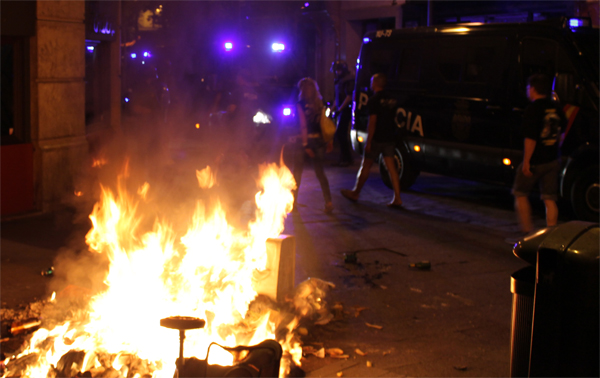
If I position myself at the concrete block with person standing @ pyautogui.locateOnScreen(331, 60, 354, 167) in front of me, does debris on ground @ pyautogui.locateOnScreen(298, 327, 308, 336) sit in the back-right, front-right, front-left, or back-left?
back-right

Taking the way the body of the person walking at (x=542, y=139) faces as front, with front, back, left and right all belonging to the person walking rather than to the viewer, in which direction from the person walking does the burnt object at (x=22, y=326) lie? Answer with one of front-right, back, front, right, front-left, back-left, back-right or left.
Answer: left

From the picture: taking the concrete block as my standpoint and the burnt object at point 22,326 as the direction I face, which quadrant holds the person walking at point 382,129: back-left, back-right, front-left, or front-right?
back-right

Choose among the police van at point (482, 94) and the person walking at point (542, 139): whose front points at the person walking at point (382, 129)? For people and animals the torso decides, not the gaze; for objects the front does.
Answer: the person walking at point (542, 139)

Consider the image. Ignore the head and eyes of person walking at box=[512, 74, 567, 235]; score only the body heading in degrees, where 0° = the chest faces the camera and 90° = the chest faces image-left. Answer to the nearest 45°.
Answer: approximately 135°
